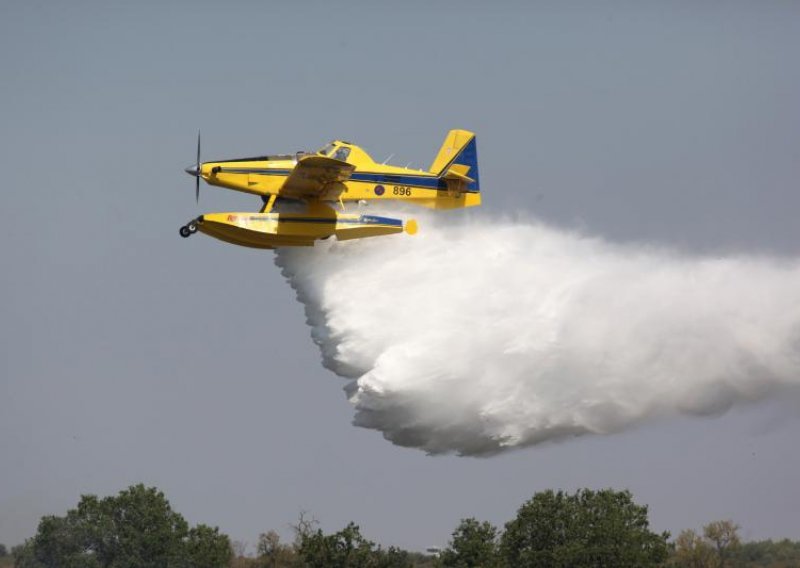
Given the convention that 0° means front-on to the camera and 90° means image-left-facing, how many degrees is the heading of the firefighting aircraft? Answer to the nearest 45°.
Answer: approximately 90°
